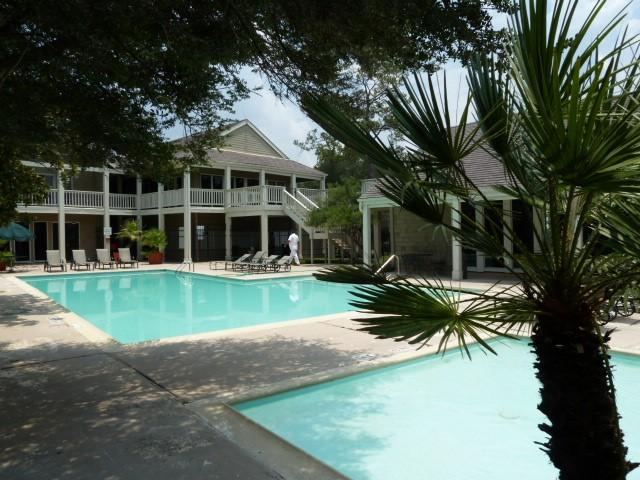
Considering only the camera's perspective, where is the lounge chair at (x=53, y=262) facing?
facing the viewer

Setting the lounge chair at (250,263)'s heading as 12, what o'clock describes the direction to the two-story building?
The two-story building is roughly at 4 o'clock from the lounge chair.

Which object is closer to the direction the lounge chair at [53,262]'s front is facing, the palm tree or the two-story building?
the palm tree

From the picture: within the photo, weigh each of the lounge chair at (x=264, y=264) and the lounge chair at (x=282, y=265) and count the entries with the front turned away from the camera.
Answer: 0

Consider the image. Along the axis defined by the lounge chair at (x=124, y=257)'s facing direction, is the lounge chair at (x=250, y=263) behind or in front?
in front

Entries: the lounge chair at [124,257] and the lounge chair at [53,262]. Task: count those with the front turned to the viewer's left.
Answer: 0

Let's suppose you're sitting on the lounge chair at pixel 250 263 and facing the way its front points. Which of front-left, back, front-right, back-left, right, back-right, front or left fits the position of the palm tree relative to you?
front-left

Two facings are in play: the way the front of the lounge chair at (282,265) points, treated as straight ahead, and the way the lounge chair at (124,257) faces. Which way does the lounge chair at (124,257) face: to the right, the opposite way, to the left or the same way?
to the left

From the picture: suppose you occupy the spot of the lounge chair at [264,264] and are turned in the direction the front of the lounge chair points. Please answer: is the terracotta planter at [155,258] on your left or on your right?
on your right

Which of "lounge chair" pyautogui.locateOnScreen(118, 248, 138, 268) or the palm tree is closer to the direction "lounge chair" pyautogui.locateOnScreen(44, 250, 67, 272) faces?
the palm tree

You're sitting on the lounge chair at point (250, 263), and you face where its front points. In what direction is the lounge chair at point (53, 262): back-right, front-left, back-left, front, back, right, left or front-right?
front-right

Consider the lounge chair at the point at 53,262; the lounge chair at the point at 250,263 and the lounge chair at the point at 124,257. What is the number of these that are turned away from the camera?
0

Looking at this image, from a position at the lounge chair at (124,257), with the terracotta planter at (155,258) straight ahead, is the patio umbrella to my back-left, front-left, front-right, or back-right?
back-left

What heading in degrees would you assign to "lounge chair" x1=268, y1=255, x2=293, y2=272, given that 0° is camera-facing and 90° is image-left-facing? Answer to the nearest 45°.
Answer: approximately 45°

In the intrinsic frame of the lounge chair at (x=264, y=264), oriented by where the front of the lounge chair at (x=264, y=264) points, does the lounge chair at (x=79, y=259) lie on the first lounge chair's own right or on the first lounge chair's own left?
on the first lounge chair's own right

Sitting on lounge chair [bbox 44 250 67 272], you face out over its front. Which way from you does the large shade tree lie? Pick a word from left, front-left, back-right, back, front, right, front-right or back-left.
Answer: front

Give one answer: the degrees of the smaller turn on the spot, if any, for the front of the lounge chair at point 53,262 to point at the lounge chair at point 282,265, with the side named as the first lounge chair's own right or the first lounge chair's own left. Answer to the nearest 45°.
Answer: approximately 45° to the first lounge chair's own left

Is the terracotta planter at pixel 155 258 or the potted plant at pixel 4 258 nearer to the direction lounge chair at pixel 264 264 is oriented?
the potted plant
